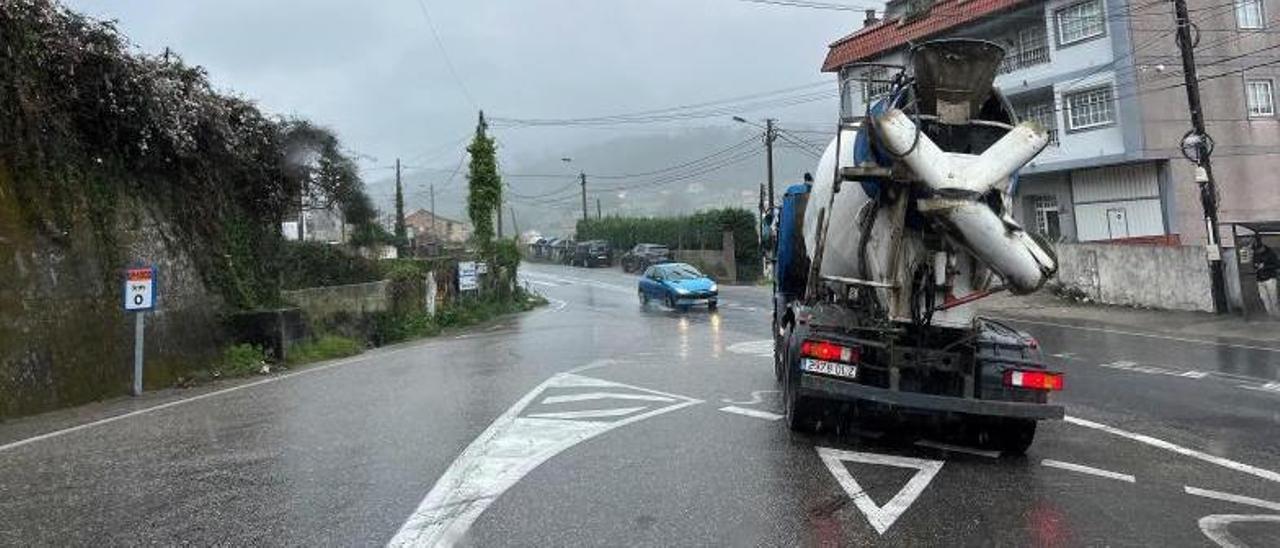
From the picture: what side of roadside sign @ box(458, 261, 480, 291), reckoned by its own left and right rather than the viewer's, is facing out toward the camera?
front

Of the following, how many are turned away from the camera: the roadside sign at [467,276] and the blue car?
0

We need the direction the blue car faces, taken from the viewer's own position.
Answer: facing the viewer and to the right of the viewer

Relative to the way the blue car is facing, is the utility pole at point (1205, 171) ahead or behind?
ahead

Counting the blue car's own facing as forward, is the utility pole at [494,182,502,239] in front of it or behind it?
behind

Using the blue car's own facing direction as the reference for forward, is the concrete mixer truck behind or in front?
in front

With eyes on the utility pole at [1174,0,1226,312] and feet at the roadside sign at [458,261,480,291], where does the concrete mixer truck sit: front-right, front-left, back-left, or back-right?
front-right

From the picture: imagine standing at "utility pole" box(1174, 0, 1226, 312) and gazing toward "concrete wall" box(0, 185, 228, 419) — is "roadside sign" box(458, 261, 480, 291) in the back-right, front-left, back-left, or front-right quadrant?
front-right

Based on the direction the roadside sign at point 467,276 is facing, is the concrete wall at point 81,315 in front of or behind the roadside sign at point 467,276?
in front

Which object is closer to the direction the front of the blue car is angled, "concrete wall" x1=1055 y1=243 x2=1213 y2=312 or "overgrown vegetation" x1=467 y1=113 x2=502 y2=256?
the concrete wall

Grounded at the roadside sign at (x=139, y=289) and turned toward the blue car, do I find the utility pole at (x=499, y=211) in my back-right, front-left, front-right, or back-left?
front-left
